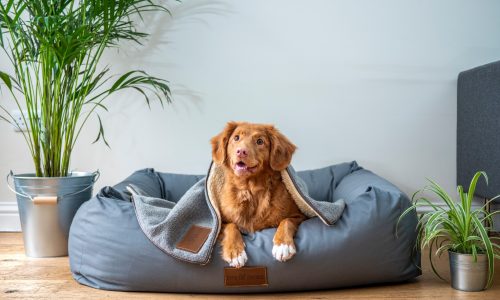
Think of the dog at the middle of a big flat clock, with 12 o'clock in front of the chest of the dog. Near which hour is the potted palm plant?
The potted palm plant is roughly at 4 o'clock from the dog.

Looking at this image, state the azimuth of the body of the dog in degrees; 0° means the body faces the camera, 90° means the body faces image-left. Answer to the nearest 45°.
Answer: approximately 0°

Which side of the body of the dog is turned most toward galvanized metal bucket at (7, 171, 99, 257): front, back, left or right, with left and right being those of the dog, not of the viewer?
right

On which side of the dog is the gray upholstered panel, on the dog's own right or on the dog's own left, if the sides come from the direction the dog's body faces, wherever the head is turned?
on the dog's own left

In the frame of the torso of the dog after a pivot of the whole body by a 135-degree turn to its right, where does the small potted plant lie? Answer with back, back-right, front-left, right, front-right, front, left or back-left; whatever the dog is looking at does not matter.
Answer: back-right

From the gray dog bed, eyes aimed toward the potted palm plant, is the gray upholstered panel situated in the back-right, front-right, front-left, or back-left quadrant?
back-right
